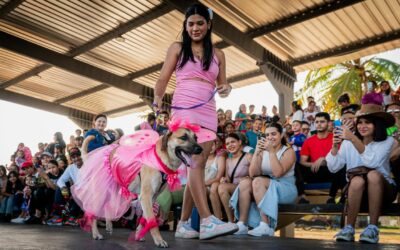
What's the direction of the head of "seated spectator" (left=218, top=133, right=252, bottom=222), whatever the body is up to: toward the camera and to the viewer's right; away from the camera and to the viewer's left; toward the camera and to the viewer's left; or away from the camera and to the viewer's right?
toward the camera and to the viewer's left

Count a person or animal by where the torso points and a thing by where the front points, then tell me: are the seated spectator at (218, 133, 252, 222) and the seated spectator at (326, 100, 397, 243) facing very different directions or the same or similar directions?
same or similar directions

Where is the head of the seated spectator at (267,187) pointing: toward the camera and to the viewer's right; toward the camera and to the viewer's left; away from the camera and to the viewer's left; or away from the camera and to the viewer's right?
toward the camera and to the viewer's left

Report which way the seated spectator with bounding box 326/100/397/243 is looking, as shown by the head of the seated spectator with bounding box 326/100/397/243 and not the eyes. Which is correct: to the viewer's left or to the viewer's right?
to the viewer's left

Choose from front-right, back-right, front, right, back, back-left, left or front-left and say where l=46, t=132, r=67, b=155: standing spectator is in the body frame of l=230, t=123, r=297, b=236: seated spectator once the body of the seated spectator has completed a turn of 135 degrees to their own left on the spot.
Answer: back-left

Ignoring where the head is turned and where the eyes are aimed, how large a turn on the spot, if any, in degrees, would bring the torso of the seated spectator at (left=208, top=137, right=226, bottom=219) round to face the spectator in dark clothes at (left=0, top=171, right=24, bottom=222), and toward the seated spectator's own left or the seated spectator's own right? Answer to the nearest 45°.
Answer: approximately 90° to the seated spectator's own right

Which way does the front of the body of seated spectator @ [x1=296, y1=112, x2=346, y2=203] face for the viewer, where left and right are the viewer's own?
facing the viewer

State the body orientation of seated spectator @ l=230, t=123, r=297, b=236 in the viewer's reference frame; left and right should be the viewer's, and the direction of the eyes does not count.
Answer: facing the viewer and to the left of the viewer

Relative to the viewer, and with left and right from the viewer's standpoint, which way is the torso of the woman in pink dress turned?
facing the viewer and to the right of the viewer

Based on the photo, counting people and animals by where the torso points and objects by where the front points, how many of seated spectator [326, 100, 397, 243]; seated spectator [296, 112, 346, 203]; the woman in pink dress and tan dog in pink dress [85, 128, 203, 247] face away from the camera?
0

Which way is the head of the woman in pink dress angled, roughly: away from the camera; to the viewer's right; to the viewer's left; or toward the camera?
toward the camera

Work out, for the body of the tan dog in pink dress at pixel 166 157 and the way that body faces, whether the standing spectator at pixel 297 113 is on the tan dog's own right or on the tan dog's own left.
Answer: on the tan dog's own left

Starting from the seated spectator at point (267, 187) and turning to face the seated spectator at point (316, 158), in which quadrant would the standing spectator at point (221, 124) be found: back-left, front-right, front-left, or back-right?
front-left

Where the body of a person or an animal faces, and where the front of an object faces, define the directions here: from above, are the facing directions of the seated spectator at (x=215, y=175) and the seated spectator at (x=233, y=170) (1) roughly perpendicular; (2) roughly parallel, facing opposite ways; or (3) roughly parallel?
roughly parallel

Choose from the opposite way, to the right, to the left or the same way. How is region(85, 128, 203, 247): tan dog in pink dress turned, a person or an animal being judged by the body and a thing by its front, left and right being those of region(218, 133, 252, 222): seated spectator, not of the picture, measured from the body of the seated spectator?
to the left
